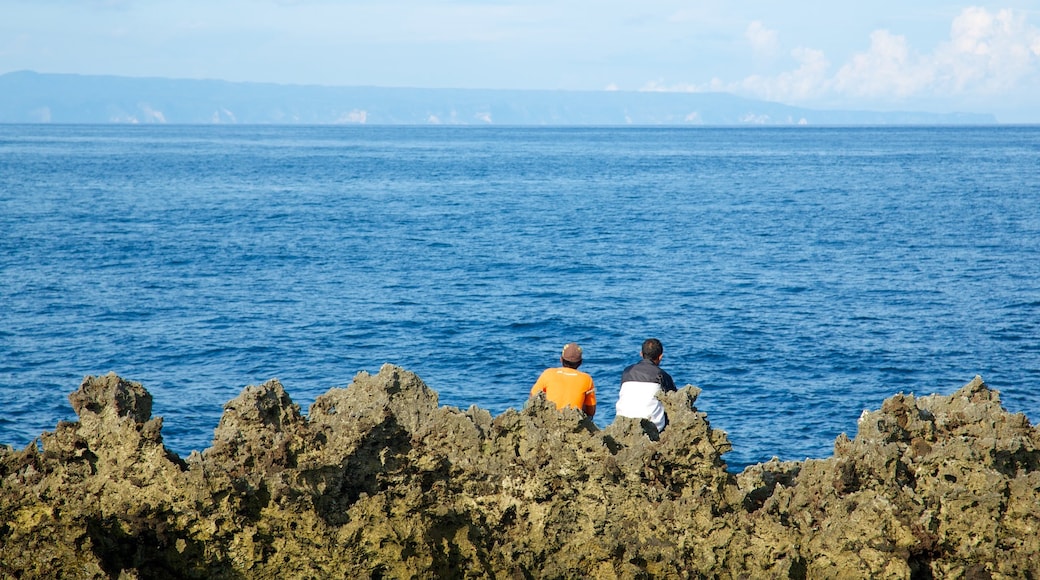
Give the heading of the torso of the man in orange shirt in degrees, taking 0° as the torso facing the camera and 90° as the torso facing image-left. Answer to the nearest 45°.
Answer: approximately 180°

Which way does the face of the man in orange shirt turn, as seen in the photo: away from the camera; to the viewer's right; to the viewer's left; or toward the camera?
away from the camera
